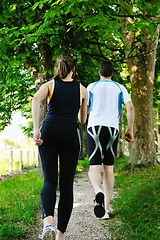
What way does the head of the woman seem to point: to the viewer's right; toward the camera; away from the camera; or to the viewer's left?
away from the camera

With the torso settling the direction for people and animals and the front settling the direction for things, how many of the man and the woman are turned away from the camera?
2

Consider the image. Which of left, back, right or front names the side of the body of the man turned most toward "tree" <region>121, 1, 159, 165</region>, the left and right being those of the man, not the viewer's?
front

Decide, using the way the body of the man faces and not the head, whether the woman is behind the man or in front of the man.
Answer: behind

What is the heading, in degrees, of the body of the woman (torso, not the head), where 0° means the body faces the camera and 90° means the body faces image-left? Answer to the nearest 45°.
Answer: approximately 180°

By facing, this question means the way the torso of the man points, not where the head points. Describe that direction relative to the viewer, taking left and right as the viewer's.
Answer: facing away from the viewer

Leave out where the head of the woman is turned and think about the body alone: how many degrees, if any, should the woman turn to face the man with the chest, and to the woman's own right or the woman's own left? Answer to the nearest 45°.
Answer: approximately 45° to the woman's own right

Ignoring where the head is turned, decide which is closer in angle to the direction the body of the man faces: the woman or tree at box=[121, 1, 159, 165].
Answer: the tree
